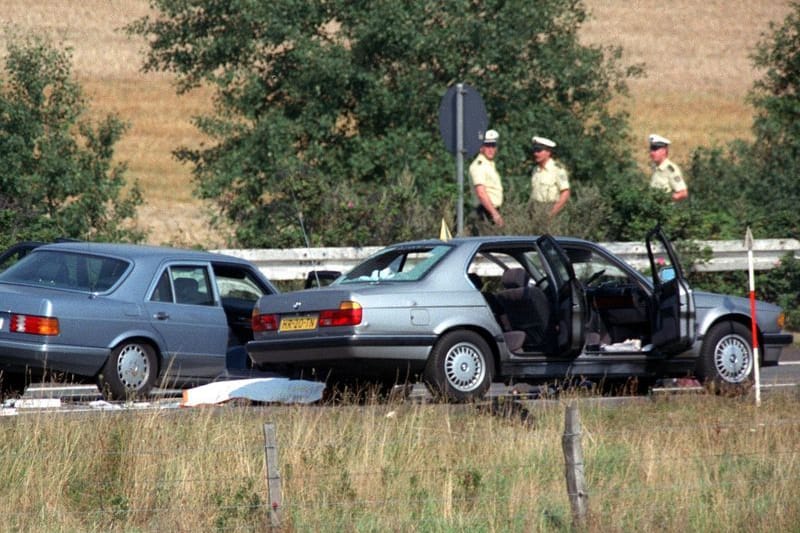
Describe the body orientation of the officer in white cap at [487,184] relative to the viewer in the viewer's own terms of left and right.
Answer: facing the viewer and to the right of the viewer

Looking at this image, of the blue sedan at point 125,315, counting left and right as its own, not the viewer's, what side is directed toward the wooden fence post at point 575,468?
right

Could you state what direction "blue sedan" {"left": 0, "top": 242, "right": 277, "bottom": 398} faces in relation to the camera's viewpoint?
facing away from the viewer and to the right of the viewer

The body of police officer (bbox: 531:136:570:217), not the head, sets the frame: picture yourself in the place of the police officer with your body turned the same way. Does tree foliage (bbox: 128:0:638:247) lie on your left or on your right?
on your right

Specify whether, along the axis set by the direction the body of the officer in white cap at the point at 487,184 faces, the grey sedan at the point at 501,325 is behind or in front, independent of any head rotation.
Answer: in front

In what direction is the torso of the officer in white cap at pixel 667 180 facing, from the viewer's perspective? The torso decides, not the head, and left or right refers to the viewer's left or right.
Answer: facing the viewer and to the left of the viewer

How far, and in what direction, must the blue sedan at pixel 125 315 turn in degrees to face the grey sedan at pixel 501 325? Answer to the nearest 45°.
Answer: approximately 90° to its right

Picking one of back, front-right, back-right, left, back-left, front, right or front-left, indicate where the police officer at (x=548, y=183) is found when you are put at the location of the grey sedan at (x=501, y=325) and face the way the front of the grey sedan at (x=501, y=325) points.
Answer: front-left

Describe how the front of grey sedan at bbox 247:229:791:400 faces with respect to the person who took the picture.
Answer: facing away from the viewer and to the right of the viewer

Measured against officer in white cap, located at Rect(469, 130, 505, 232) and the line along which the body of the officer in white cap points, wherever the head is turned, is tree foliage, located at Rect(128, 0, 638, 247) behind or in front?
behind

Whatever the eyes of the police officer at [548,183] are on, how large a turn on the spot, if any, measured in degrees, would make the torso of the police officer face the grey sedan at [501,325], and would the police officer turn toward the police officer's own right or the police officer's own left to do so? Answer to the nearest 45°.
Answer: approximately 45° to the police officer's own left

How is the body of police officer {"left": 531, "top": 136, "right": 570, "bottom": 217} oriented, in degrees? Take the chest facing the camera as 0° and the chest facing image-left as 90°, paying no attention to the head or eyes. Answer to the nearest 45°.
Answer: approximately 45°
